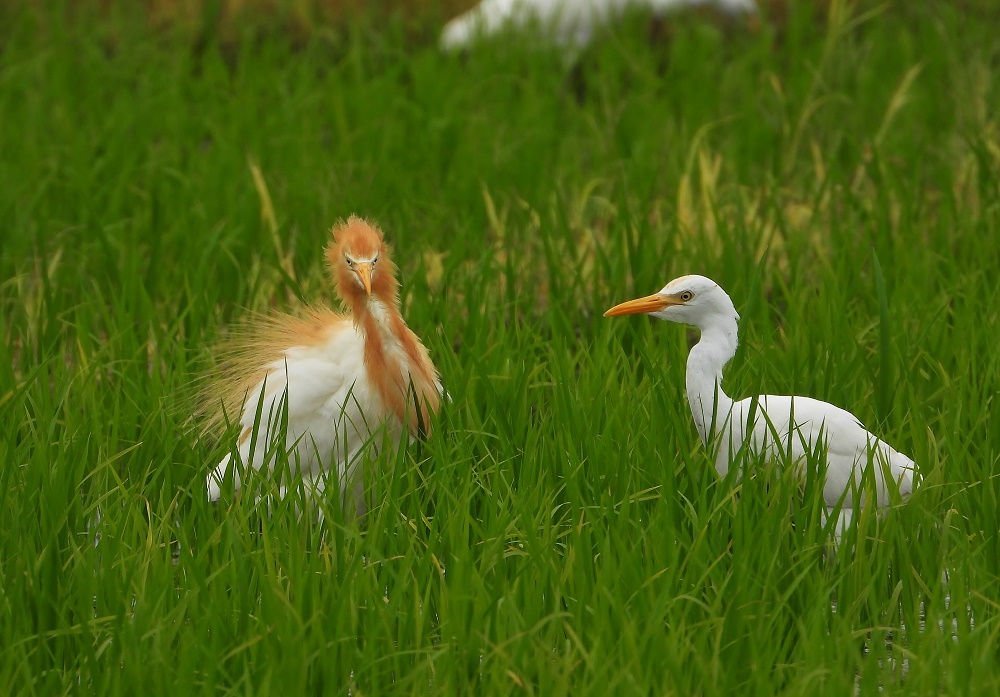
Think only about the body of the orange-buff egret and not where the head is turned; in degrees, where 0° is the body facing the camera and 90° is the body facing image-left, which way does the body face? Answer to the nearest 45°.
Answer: approximately 315°

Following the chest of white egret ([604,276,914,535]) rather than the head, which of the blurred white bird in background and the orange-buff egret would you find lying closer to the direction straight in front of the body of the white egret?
the orange-buff egret

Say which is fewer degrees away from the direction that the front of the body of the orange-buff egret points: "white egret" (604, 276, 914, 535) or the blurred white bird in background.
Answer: the white egret

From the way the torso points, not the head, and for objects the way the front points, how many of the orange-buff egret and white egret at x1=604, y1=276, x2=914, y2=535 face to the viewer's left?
1

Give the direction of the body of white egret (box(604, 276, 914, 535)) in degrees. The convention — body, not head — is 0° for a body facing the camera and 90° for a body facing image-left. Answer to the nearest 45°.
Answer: approximately 90°

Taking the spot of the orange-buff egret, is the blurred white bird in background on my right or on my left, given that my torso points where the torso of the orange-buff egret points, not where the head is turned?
on my left

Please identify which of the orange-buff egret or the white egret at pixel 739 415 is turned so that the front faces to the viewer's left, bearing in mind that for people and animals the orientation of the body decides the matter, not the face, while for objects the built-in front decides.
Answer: the white egret

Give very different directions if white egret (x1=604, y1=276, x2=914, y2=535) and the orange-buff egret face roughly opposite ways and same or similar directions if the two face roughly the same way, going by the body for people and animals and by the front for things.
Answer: very different directions

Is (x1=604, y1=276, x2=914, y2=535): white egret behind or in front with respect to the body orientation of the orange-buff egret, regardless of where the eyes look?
in front

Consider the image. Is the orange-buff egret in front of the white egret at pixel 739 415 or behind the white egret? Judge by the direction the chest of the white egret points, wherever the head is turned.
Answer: in front

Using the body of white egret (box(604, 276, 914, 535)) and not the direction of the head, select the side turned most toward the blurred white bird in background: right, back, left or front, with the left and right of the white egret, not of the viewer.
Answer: right
